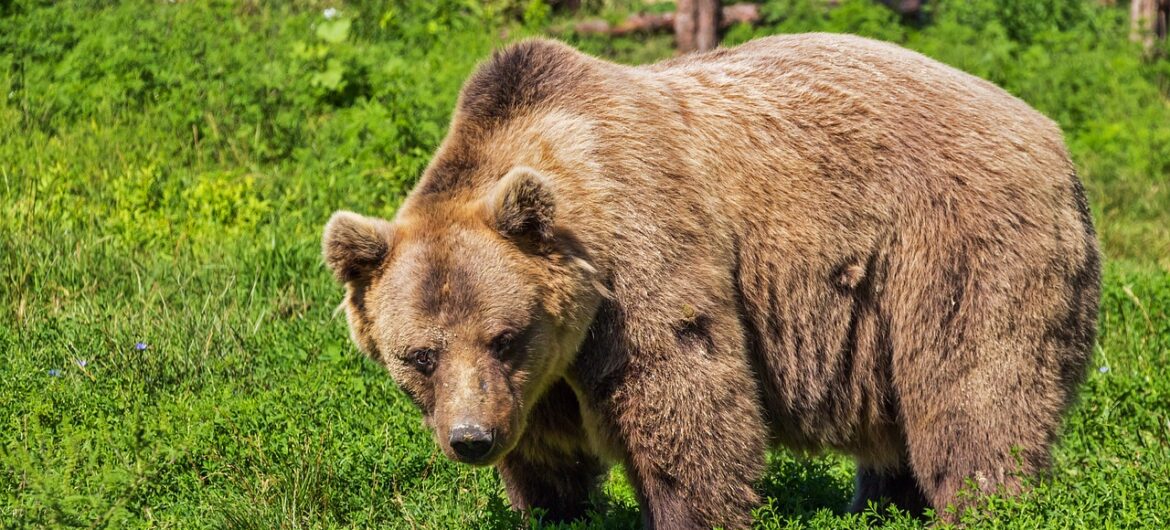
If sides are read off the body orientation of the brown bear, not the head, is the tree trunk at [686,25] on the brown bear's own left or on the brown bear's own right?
on the brown bear's own right

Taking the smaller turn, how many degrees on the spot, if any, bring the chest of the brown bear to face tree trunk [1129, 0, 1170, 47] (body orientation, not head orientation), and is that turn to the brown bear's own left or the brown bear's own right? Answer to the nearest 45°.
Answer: approximately 180°

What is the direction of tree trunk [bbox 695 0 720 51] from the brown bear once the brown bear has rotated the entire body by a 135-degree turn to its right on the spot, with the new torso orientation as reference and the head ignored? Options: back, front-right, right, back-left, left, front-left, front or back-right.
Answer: front

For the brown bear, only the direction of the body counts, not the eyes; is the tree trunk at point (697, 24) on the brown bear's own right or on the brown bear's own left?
on the brown bear's own right
